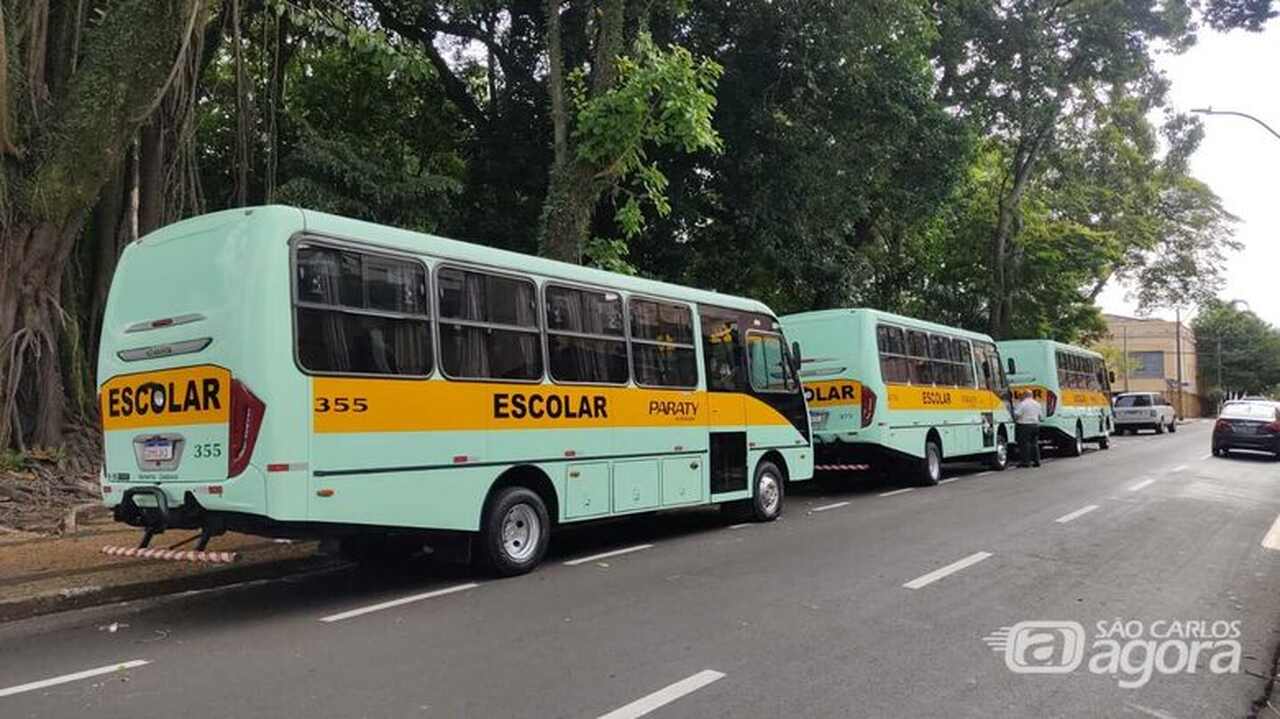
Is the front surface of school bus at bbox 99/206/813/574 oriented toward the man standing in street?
yes

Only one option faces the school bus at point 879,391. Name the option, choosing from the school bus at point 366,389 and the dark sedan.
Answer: the school bus at point 366,389

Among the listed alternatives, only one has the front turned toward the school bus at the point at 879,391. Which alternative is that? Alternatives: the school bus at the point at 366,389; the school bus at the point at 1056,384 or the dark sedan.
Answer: the school bus at the point at 366,389

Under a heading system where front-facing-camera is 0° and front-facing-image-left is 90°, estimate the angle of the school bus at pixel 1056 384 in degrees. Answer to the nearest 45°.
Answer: approximately 225°

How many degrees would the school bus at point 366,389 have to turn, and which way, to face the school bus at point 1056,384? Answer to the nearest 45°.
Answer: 0° — it already faces it

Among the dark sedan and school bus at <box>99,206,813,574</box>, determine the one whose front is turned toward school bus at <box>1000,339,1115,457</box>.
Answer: school bus at <box>99,206,813,574</box>

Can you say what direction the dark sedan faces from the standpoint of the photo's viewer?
facing away from the viewer

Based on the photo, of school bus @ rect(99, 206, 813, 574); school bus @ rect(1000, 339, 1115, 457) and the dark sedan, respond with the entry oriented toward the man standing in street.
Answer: school bus @ rect(99, 206, 813, 574)

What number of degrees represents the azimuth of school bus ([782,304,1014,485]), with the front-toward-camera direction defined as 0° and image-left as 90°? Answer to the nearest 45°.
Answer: approximately 225°

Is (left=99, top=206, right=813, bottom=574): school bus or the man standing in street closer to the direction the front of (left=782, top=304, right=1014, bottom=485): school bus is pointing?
the man standing in street
